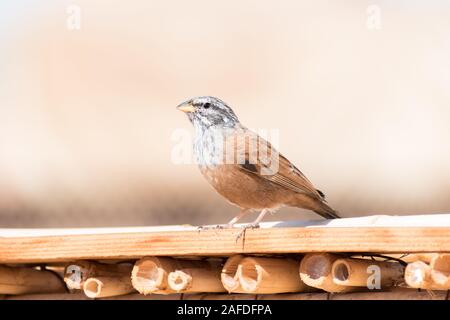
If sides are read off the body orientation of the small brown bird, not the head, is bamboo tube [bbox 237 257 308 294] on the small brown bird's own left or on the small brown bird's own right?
on the small brown bird's own left

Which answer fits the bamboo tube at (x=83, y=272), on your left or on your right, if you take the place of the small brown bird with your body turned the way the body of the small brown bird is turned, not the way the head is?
on your left

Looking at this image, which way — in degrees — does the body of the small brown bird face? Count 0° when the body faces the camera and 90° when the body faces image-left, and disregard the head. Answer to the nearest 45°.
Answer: approximately 90°

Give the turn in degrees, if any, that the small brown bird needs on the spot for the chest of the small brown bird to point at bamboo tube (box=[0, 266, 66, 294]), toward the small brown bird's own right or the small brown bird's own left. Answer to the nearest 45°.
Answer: approximately 45° to the small brown bird's own left

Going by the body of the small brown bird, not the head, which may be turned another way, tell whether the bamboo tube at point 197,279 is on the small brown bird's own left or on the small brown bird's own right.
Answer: on the small brown bird's own left
